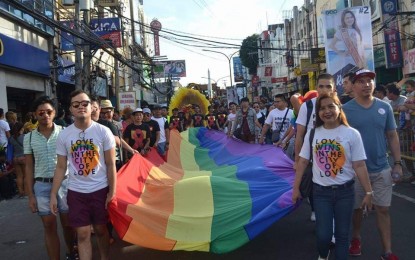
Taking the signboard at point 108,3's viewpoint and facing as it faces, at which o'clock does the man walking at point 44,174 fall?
The man walking is roughly at 12 o'clock from the signboard.

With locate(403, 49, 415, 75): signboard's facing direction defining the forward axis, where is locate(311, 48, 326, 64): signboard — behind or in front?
behind

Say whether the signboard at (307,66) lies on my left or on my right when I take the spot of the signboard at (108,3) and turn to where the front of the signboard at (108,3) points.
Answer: on my left

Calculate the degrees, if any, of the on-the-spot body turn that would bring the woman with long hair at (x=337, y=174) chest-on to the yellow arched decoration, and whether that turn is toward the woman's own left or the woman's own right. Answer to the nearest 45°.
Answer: approximately 180°

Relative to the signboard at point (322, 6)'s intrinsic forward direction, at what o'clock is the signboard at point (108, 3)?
the signboard at point (108, 3) is roughly at 2 o'clock from the signboard at point (322, 6).

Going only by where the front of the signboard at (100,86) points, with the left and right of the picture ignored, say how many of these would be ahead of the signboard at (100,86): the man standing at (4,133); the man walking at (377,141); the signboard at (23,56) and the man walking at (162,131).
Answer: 4
